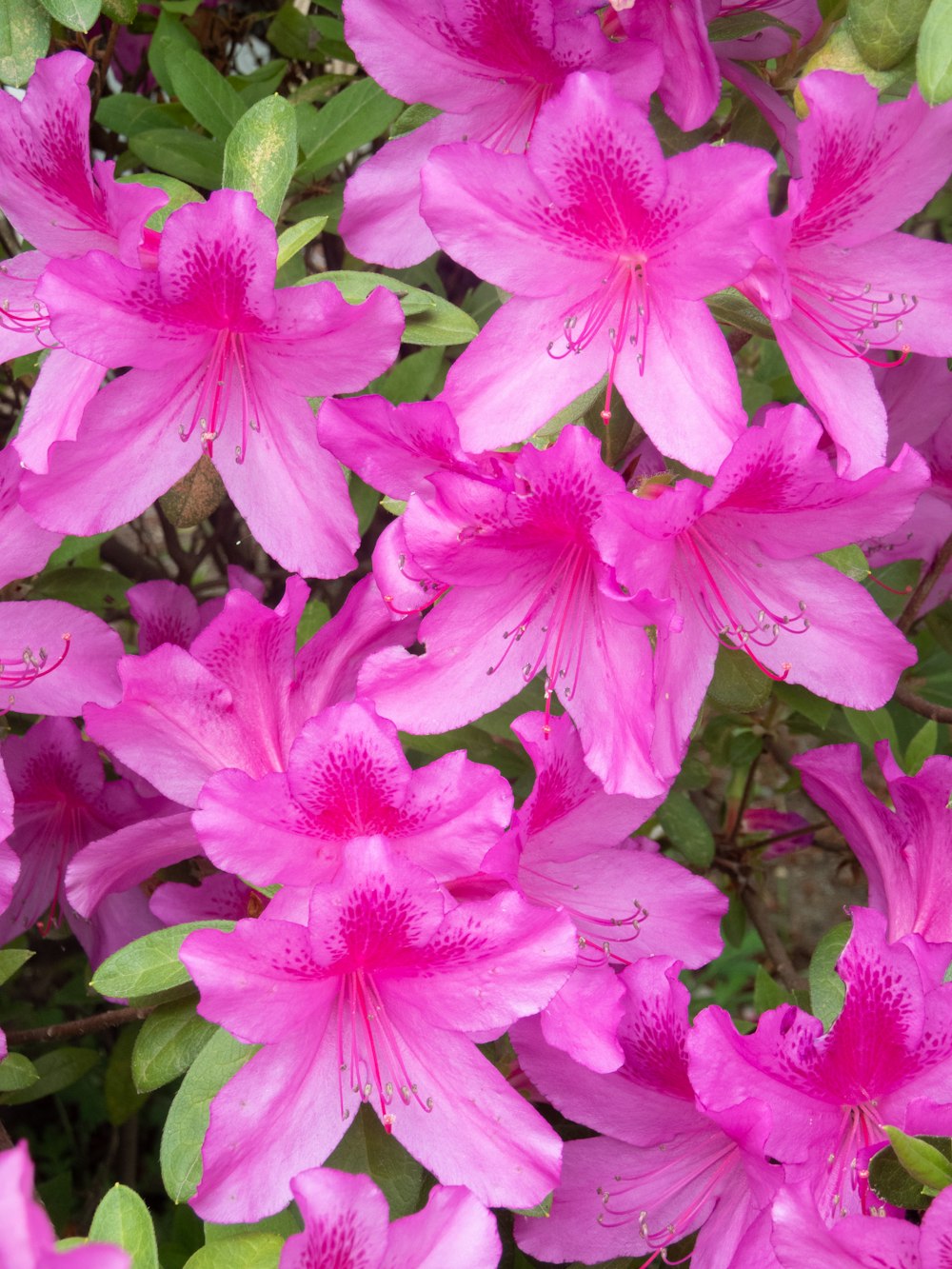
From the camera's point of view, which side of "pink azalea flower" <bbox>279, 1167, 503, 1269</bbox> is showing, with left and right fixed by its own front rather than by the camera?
front

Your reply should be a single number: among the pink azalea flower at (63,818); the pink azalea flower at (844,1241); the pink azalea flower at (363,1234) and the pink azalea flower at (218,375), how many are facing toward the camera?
4

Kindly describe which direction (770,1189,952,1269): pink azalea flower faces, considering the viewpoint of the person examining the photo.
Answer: facing the viewer

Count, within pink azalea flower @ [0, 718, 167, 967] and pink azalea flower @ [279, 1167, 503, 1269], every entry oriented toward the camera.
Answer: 2

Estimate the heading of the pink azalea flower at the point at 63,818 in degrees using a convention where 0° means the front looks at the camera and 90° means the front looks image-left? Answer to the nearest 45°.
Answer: approximately 0°

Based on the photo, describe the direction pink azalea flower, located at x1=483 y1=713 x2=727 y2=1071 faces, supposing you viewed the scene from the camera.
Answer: facing the viewer and to the right of the viewer

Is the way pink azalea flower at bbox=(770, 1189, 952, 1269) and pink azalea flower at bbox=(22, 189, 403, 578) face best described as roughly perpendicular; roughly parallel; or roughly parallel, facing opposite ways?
roughly parallel
